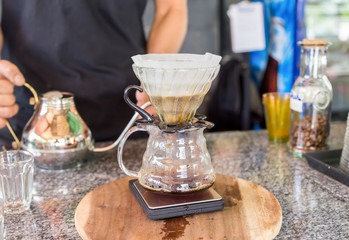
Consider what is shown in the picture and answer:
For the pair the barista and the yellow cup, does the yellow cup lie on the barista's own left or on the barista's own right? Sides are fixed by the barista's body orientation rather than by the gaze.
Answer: on the barista's own left

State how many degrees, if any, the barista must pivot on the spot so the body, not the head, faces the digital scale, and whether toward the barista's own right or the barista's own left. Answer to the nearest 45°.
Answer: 0° — they already face it

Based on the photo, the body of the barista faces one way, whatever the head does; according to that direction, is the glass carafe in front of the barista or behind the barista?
in front

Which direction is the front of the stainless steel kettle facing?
to the viewer's right

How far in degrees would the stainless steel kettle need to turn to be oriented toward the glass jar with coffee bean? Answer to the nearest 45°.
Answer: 0° — it already faces it

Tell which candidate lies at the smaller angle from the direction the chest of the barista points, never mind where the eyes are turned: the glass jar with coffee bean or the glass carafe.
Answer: the glass carafe

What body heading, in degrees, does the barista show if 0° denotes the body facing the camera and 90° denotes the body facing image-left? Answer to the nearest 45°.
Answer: approximately 0°
